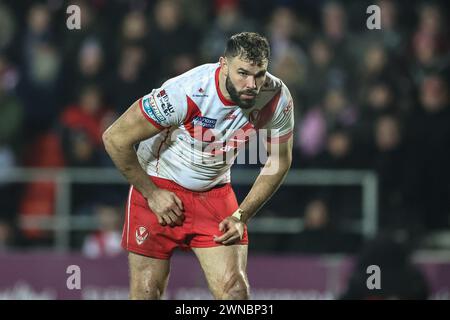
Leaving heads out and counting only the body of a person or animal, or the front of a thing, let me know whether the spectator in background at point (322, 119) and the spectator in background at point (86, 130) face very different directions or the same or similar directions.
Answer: same or similar directions

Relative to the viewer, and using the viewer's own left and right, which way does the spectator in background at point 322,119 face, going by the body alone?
facing the viewer

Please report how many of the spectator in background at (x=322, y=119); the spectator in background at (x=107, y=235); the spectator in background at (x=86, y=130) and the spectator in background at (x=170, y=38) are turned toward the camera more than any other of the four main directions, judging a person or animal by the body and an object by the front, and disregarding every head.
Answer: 4

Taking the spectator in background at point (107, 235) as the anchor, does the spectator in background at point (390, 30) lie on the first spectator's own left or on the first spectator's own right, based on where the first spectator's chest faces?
on the first spectator's own left

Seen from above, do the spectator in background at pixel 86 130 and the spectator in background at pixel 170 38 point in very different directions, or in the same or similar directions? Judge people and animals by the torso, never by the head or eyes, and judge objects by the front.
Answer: same or similar directions

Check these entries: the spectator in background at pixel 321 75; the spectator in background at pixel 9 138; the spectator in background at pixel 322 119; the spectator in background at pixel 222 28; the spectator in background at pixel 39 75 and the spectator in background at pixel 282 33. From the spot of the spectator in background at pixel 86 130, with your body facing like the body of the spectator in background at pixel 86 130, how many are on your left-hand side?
4

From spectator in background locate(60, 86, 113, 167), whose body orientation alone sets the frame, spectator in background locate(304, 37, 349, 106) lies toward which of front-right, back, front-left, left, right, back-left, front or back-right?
left

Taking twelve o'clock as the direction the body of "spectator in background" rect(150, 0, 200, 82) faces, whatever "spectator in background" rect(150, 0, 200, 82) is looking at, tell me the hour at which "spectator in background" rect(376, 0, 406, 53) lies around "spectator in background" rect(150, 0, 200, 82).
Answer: "spectator in background" rect(376, 0, 406, 53) is roughly at 9 o'clock from "spectator in background" rect(150, 0, 200, 82).

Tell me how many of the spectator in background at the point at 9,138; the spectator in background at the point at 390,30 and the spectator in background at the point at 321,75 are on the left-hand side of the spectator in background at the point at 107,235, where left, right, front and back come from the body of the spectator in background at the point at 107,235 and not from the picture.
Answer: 2

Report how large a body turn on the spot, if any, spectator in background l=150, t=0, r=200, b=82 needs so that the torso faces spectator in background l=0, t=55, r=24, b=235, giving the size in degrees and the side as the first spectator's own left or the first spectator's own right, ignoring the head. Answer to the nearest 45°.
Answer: approximately 90° to the first spectator's own right

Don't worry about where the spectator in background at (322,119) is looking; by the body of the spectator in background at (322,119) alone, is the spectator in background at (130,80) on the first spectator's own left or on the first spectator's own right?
on the first spectator's own right

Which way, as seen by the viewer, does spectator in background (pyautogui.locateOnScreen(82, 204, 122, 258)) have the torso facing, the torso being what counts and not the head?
toward the camera

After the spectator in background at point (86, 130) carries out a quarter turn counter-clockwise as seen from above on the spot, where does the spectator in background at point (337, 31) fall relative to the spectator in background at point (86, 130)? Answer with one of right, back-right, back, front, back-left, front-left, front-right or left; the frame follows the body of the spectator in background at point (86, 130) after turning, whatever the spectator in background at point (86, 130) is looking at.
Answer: front

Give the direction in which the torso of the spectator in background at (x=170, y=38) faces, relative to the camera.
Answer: toward the camera

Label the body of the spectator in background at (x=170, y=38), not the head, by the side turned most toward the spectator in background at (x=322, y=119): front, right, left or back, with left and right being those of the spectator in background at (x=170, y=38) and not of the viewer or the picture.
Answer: left
